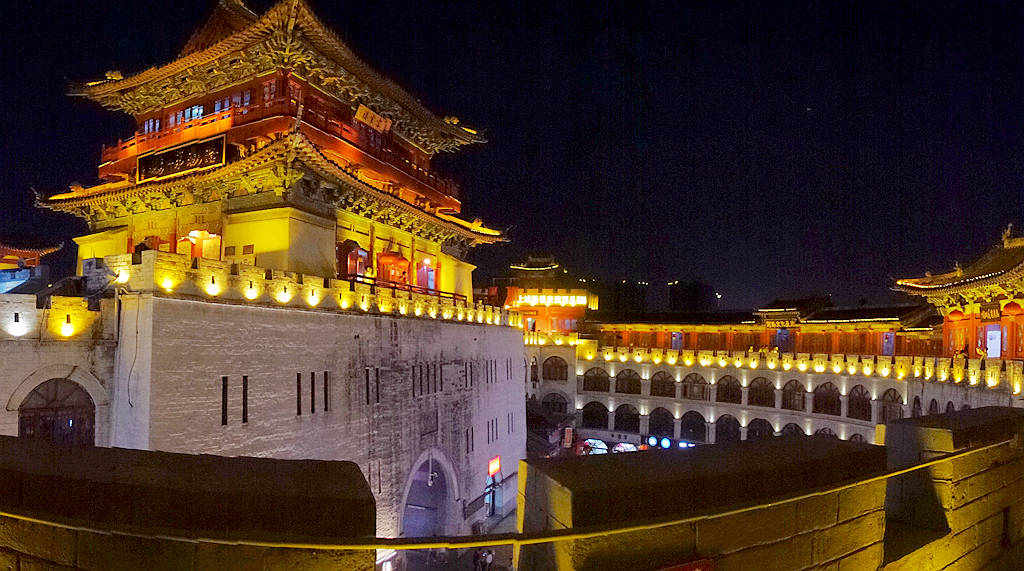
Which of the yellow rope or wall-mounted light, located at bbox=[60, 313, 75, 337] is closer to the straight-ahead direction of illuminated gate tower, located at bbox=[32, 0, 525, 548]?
the yellow rope

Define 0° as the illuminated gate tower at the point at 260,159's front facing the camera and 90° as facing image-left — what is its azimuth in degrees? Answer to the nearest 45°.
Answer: approximately 315°

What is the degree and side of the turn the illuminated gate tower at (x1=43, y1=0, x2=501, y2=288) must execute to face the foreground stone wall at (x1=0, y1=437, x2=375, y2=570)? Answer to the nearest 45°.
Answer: approximately 45° to its right

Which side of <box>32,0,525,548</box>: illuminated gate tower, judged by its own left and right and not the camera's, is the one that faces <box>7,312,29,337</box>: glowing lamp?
right

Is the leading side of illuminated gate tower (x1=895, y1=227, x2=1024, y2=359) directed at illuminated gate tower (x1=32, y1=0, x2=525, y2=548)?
yes

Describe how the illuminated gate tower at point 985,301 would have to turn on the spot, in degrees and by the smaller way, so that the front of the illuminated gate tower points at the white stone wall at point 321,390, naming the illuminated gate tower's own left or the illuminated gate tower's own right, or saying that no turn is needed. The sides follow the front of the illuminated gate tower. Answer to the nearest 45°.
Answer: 0° — it already faces it

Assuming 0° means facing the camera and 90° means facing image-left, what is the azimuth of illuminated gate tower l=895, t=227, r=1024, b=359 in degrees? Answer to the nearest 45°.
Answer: approximately 45°
